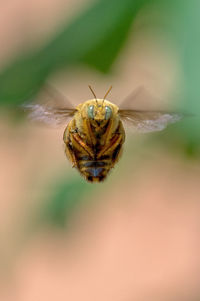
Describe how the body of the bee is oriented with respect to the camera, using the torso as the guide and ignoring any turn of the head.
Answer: toward the camera
